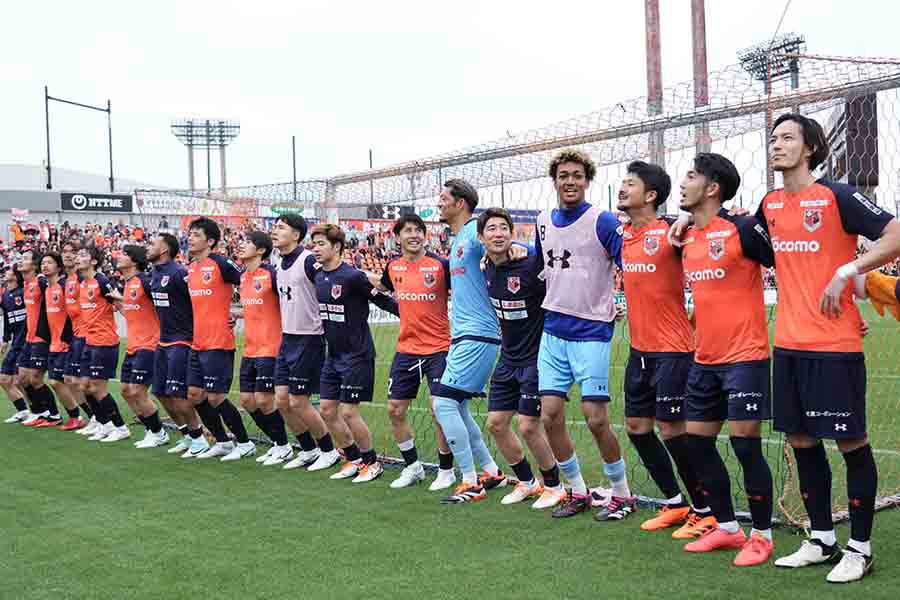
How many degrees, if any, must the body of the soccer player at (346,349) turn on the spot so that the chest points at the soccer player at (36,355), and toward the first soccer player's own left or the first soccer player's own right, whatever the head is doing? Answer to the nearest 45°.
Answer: approximately 90° to the first soccer player's own right

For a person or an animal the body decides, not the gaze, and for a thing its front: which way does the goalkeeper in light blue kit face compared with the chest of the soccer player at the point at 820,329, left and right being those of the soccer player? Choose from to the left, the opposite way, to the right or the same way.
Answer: the same way

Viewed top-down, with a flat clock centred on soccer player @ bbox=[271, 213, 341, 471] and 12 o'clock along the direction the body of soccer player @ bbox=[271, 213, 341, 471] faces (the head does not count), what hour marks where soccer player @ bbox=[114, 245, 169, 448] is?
soccer player @ bbox=[114, 245, 169, 448] is roughly at 3 o'clock from soccer player @ bbox=[271, 213, 341, 471].

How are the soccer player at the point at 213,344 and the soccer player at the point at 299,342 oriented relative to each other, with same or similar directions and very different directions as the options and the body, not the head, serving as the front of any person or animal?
same or similar directions

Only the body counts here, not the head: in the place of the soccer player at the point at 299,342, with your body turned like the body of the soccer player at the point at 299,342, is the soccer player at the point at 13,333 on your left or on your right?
on your right

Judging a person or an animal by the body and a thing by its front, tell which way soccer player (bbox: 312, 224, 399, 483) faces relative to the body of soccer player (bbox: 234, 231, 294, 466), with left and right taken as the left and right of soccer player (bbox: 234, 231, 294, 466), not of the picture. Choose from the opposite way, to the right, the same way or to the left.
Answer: the same way

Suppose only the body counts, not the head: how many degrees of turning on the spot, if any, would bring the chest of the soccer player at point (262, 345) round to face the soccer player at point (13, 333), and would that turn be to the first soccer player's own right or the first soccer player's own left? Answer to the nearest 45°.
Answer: approximately 90° to the first soccer player's own right

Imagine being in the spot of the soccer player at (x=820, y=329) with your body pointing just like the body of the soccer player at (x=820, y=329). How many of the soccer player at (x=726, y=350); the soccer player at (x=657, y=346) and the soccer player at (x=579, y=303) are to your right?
3

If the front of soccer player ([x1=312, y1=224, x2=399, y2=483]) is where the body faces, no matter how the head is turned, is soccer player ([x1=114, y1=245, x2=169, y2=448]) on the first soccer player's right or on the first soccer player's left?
on the first soccer player's right

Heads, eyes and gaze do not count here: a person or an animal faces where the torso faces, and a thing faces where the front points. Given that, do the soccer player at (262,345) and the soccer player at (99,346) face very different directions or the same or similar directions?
same or similar directions

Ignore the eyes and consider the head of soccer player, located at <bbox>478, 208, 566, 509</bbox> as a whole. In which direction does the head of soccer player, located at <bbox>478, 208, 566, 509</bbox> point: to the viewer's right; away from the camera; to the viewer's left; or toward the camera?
toward the camera

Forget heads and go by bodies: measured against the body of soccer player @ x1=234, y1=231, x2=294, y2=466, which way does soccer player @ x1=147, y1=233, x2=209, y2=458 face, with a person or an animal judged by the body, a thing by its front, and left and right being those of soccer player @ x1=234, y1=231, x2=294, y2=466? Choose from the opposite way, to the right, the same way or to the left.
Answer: the same way

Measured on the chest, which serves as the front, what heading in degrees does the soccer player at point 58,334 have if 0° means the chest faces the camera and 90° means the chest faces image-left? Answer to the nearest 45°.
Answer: approximately 45°

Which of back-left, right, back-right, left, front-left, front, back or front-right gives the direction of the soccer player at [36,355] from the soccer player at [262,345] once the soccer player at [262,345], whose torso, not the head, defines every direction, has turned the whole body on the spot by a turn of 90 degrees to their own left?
back

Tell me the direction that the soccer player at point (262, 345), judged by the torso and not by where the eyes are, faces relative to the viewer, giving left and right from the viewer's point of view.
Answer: facing the viewer and to the left of the viewer
